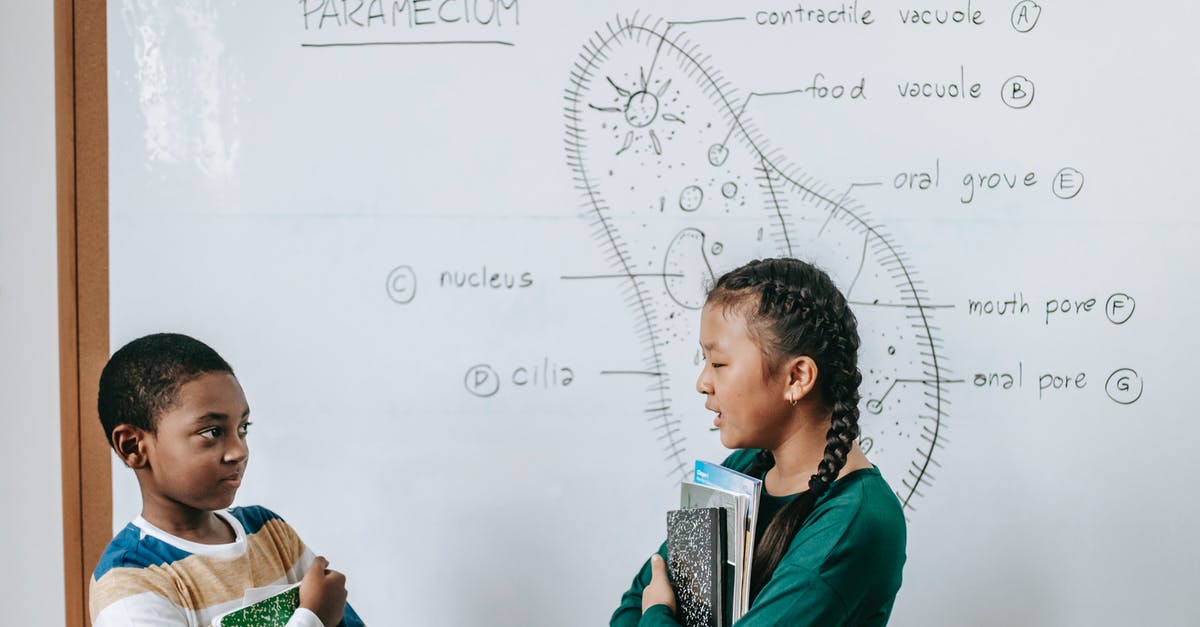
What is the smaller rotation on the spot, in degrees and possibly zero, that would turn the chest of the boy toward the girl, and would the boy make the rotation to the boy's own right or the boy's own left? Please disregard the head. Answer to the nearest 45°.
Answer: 0° — they already face them

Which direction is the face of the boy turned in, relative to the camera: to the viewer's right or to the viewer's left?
to the viewer's right

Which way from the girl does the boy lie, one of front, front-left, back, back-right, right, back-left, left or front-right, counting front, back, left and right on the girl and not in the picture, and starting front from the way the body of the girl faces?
front-right

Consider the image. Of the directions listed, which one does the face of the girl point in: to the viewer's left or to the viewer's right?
to the viewer's left

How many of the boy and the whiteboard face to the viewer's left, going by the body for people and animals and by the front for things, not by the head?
0

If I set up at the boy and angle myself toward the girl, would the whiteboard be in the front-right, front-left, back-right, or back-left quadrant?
front-left

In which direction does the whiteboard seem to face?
toward the camera

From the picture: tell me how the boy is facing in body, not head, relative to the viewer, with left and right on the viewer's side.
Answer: facing the viewer and to the right of the viewer
